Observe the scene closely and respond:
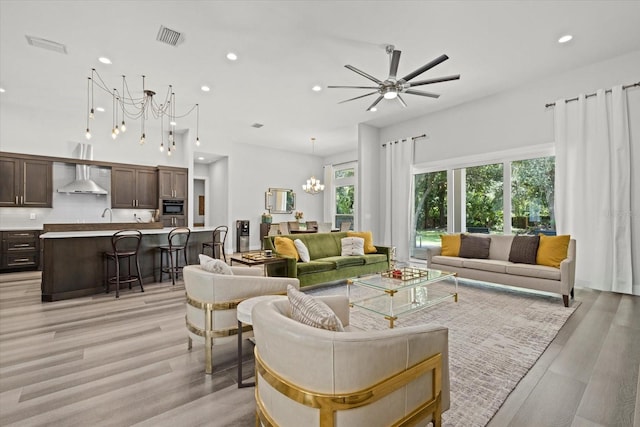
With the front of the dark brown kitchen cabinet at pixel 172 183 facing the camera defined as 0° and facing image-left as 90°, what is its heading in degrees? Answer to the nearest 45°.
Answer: approximately 0°

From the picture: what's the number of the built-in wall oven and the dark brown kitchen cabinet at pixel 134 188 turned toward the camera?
2

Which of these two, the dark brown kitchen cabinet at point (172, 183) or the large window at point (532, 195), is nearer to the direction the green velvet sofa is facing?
the large window

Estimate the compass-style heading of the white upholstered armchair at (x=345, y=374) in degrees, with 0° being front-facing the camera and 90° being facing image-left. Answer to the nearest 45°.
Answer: approximately 225°

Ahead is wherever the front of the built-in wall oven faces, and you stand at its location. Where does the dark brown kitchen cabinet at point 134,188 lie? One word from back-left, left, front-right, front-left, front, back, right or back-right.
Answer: right

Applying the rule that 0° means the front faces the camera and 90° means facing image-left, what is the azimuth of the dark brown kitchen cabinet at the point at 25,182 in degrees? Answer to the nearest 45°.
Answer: approximately 0°

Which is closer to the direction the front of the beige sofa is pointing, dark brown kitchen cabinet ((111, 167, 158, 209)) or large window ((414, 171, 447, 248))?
the dark brown kitchen cabinet

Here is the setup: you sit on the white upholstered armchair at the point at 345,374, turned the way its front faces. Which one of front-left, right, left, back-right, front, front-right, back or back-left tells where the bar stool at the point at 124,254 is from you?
left

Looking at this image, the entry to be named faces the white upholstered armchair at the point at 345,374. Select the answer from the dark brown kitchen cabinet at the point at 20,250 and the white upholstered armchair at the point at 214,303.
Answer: the dark brown kitchen cabinet

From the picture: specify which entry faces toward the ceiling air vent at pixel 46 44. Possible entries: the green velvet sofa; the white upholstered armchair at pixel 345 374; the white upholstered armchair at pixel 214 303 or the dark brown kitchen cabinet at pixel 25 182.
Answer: the dark brown kitchen cabinet

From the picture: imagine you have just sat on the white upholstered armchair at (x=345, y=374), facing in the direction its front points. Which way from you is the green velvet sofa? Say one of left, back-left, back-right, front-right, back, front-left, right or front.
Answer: front-left

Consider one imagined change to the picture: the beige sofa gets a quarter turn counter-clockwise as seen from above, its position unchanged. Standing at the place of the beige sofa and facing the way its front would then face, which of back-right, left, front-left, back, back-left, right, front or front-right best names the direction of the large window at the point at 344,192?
back

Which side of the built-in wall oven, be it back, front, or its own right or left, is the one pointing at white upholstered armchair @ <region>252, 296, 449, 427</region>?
front

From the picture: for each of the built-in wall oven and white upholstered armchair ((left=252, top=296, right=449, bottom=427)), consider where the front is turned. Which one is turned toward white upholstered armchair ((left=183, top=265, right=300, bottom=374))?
the built-in wall oven

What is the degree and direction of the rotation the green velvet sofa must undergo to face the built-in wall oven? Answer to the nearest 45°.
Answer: approximately 180°

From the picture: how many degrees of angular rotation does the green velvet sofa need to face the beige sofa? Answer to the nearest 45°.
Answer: approximately 45° to its left
